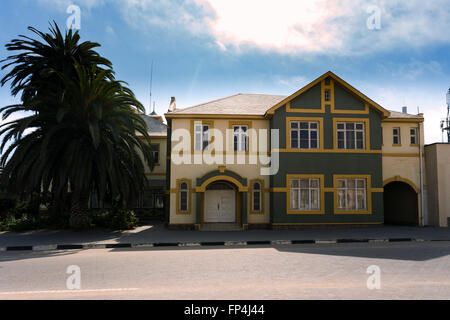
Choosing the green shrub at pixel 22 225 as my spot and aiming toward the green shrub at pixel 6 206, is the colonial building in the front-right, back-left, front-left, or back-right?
back-right

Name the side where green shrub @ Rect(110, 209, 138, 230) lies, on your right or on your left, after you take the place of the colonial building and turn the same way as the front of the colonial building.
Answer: on your right

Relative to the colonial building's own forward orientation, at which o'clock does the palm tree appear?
The palm tree is roughly at 2 o'clock from the colonial building.

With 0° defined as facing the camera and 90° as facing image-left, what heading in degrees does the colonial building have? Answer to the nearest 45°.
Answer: approximately 0°

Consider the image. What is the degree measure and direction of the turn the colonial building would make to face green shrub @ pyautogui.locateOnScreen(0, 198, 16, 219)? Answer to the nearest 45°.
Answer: approximately 90° to its right

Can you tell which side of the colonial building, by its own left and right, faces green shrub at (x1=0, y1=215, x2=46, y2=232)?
right
